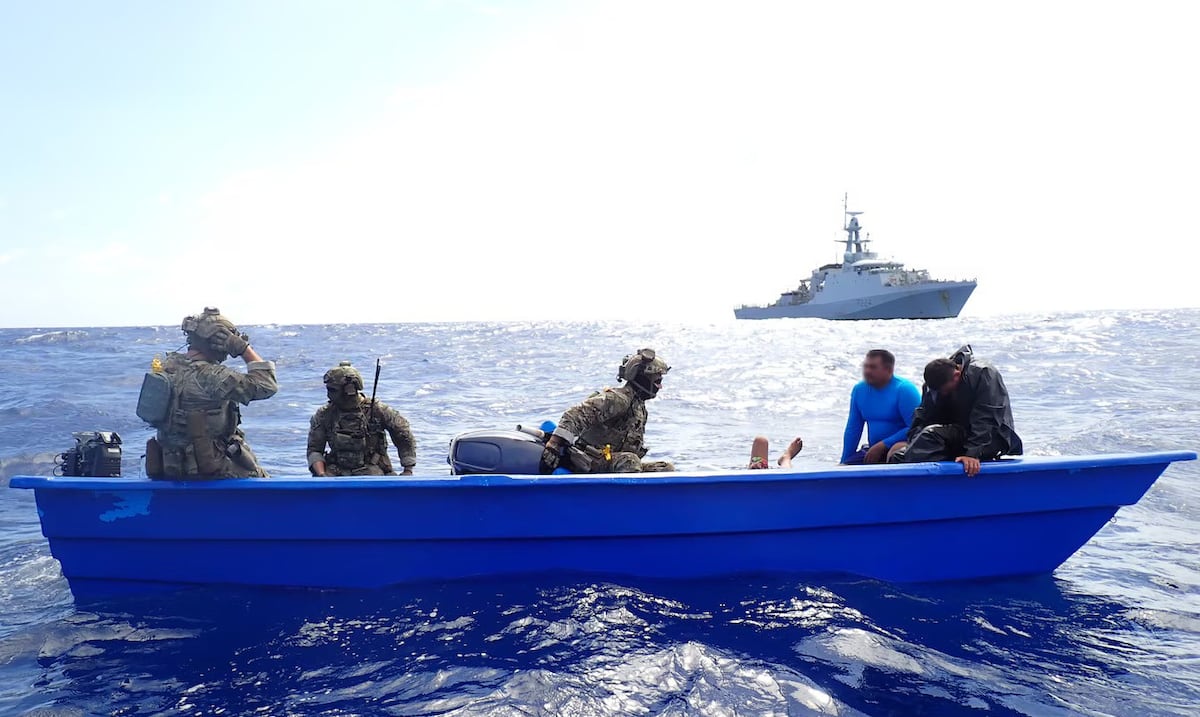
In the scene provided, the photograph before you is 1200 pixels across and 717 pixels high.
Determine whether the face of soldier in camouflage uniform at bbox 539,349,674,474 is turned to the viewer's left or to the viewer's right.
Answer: to the viewer's right

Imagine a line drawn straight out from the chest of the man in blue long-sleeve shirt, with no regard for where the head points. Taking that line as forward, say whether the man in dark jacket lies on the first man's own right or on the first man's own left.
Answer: on the first man's own left

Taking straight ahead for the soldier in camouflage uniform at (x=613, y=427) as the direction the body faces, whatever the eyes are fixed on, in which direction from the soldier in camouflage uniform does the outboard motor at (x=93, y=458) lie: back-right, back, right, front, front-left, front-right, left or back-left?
back

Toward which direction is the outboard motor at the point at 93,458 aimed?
to the viewer's right

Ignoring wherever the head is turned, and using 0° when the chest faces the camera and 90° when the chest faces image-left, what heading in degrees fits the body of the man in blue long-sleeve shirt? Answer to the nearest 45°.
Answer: approximately 45°

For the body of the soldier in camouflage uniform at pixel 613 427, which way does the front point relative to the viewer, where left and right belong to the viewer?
facing to the right of the viewer

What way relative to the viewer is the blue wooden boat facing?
to the viewer's right

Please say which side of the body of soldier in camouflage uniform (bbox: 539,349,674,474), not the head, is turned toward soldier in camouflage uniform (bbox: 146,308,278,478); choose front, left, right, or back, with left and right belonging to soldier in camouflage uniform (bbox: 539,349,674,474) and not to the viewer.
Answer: back
